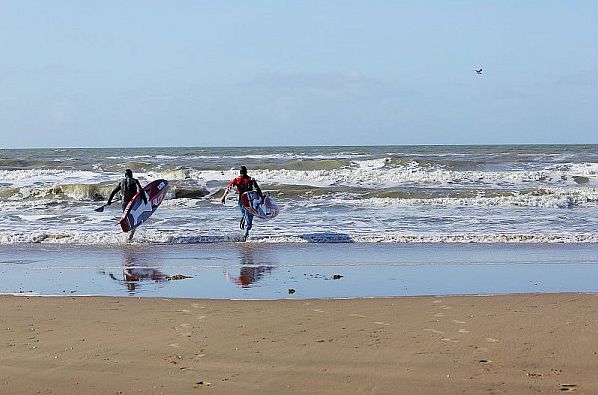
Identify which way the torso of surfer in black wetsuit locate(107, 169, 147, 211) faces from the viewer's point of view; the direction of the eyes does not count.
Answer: away from the camera

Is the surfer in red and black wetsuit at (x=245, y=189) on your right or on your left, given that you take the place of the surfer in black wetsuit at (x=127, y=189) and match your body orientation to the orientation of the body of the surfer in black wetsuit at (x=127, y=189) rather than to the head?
on your right
